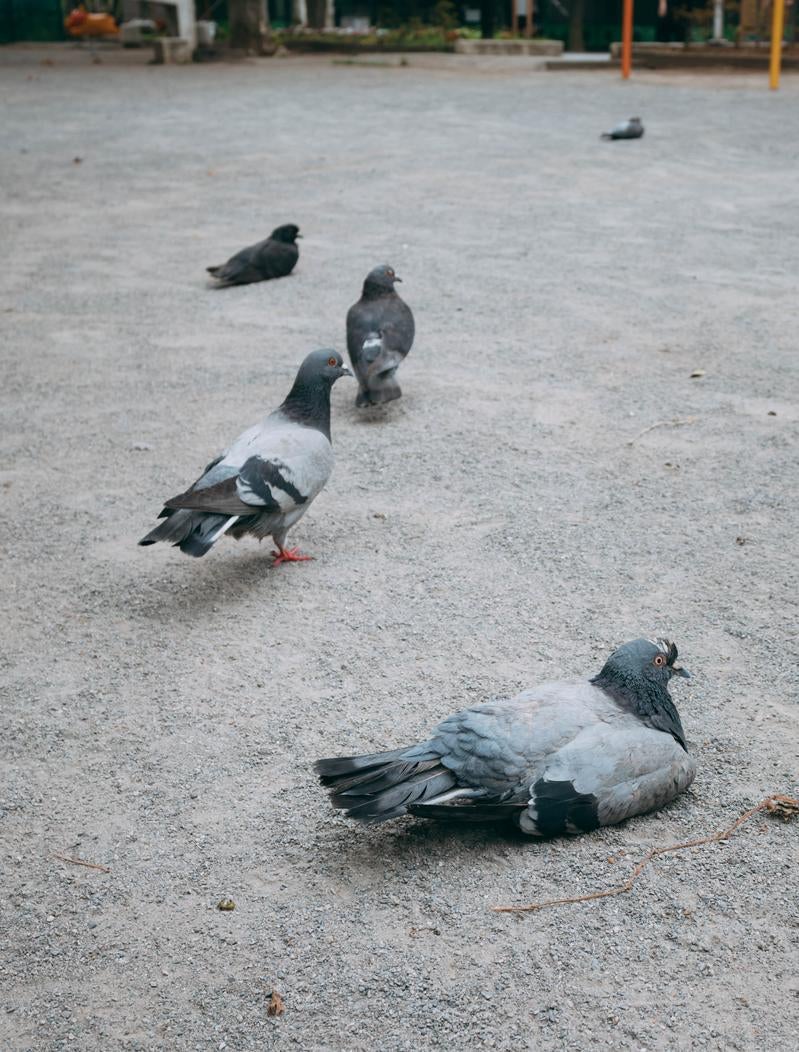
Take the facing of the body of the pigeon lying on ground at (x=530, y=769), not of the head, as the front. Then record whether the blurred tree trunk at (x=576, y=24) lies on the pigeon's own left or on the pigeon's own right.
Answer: on the pigeon's own left

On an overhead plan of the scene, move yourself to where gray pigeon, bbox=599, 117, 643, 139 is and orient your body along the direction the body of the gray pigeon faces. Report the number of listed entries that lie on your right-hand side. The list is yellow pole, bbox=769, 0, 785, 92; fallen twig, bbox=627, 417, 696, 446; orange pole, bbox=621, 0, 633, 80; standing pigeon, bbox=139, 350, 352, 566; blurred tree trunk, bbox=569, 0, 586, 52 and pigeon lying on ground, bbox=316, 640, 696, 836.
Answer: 3

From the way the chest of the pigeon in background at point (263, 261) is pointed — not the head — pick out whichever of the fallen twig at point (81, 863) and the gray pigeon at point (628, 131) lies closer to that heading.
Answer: the gray pigeon

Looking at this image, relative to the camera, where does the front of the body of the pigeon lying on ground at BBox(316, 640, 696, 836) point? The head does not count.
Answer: to the viewer's right

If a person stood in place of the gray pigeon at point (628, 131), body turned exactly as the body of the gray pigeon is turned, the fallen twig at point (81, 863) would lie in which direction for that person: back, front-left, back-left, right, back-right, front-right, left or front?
right

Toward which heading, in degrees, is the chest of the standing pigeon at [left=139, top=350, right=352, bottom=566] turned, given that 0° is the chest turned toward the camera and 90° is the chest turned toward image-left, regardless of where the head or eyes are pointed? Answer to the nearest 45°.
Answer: approximately 270°

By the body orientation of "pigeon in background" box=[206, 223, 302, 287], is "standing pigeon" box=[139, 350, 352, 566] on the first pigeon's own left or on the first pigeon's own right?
on the first pigeon's own right

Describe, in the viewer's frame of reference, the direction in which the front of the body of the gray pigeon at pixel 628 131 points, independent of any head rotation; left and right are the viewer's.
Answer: facing to the right of the viewer

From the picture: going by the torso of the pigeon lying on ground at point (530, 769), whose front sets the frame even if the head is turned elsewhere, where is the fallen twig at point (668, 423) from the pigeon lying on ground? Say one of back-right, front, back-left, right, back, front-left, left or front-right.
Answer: left

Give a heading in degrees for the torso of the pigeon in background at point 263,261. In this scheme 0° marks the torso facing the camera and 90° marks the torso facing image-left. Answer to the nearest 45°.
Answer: approximately 270°

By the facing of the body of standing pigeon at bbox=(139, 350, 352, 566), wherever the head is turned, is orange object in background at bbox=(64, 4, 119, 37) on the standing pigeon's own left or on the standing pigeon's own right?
on the standing pigeon's own left
